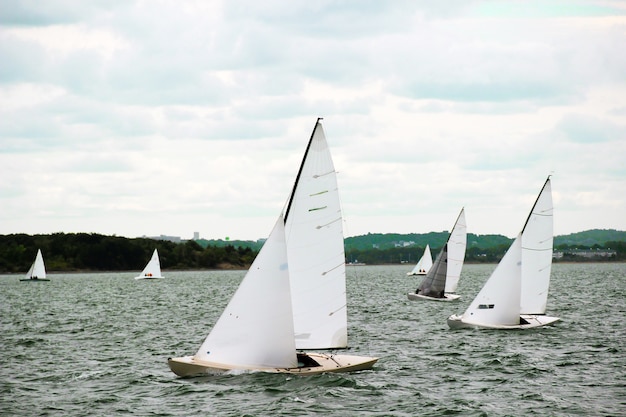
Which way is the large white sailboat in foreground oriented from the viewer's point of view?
to the viewer's left
